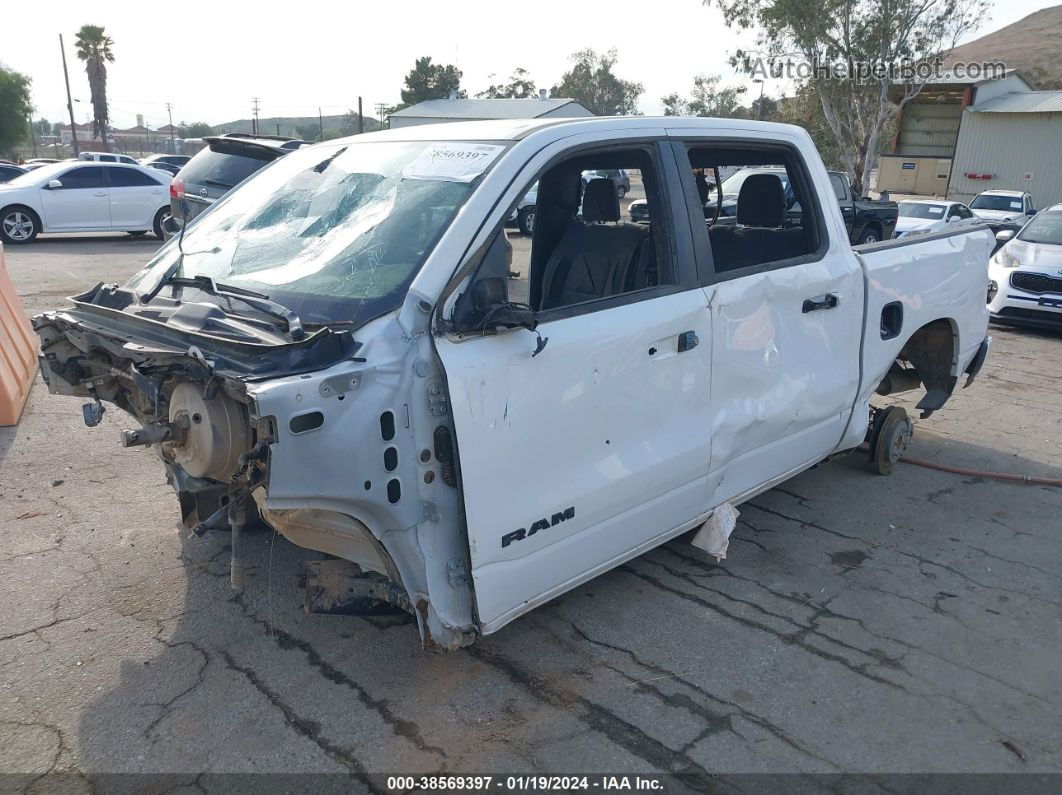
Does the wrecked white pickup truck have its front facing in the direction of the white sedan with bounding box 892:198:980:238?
no

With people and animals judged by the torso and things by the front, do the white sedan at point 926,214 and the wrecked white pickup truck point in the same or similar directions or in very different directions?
same or similar directions

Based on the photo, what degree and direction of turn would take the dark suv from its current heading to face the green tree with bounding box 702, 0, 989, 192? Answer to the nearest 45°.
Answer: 0° — it already faces it

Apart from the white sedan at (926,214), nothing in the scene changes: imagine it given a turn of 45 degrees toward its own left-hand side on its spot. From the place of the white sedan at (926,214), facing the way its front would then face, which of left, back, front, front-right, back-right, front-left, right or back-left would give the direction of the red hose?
front

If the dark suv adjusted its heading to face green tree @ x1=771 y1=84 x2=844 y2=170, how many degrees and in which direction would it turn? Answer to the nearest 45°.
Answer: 0° — it already faces it

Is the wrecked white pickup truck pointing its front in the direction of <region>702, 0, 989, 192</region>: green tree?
no

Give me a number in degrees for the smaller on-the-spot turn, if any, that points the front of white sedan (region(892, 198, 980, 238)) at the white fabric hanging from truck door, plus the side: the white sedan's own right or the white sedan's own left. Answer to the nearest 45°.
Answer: approximately 45° to the white sedan's own left

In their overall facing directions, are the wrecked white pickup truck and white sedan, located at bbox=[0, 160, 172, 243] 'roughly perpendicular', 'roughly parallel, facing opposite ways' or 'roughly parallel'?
roughly parallel

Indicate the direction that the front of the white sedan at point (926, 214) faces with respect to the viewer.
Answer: facing the viewer and to the left of the viewer

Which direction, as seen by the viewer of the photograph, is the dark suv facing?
facing away from the viewer and to the right of the viewer

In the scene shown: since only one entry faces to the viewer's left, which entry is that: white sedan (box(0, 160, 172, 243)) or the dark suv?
the white sedan

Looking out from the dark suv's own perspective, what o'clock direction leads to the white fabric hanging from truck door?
The white fabric hanging from truck door is roughly at 4 o'clock from the dark suv.

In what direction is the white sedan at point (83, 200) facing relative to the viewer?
to the viewer's left

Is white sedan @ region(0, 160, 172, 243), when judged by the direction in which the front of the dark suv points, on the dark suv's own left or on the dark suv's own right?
on the dark suv's own left
